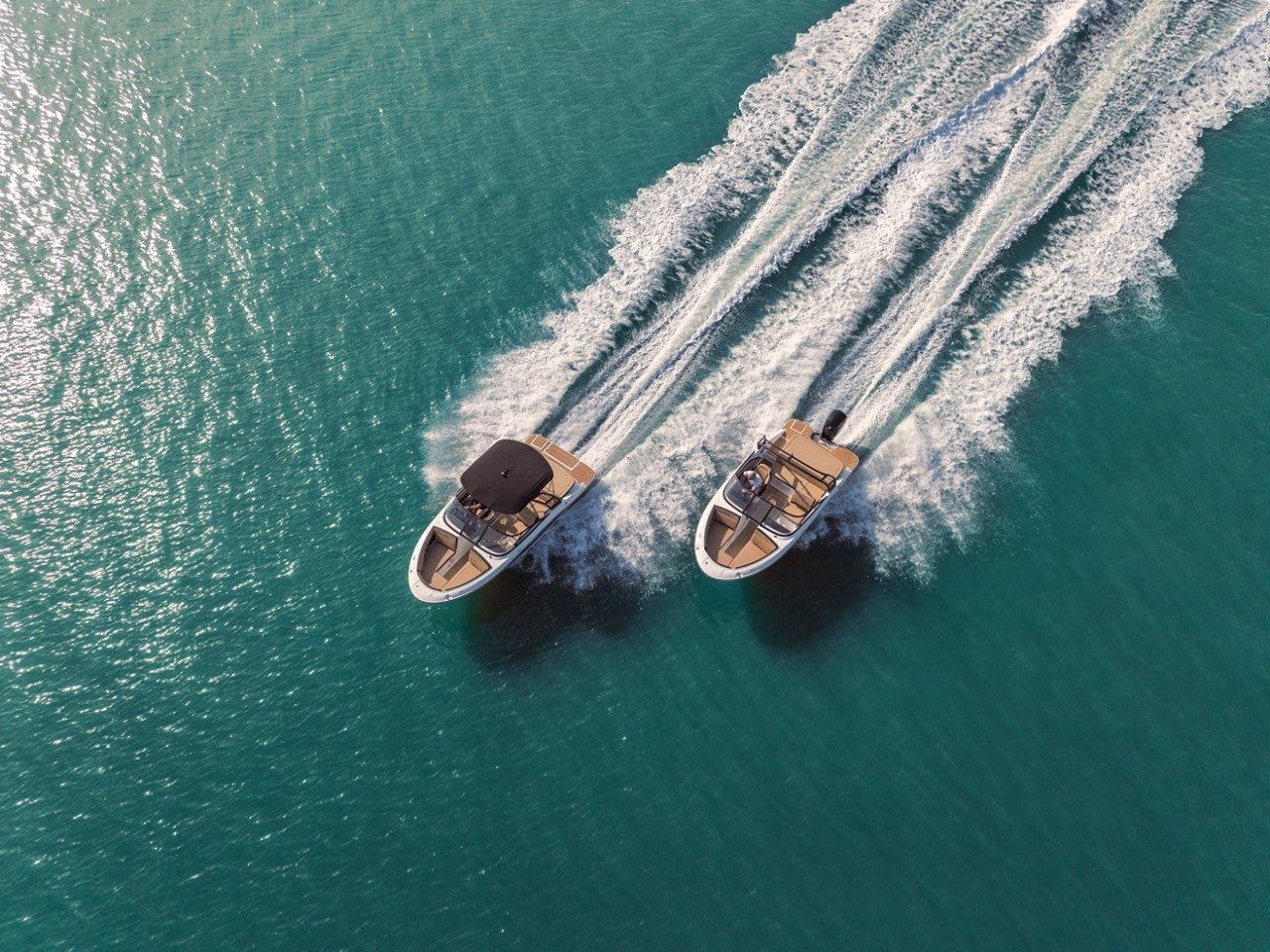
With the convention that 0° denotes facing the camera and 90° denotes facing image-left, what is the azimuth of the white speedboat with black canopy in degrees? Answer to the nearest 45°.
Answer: approximately 45°

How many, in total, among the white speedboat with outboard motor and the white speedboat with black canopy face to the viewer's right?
0

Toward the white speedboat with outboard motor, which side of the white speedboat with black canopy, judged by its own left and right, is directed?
back

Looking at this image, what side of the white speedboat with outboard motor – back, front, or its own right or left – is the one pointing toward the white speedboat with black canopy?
front

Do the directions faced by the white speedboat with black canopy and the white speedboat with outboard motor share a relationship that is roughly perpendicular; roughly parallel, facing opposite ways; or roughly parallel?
roughly parallel

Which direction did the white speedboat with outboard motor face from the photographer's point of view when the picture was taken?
facing the viewer and to the left of the viewer
